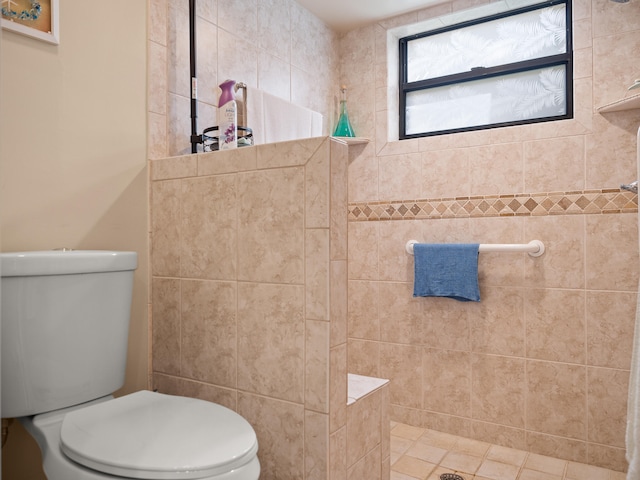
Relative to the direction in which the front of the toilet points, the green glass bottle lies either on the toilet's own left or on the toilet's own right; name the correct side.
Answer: on the toilet's own left

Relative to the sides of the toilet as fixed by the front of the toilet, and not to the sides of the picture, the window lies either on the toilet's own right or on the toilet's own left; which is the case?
on the toilet's own left

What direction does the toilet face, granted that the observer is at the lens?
facing the viewer and to the right of the viewer

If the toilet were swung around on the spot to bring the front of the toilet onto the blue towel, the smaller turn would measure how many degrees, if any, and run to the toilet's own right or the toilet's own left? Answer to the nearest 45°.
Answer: approximately 45° to the toilet's own left
